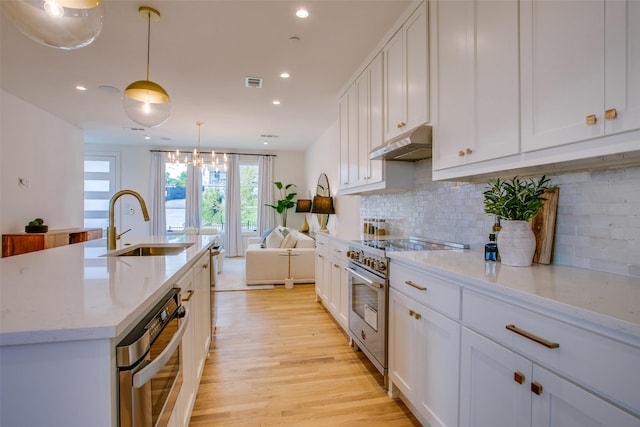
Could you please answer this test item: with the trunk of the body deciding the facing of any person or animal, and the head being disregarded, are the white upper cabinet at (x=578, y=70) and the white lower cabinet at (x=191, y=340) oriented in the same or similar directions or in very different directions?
very different directions

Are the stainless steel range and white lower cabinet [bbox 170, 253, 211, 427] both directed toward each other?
yes

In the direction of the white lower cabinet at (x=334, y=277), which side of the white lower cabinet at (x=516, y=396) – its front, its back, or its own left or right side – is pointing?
right

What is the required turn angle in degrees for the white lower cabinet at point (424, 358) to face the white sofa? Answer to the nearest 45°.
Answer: approximately 90° to its right

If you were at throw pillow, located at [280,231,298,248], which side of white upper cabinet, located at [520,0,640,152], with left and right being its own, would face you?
right

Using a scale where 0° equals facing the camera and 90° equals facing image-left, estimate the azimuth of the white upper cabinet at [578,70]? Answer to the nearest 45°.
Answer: approximately 45°

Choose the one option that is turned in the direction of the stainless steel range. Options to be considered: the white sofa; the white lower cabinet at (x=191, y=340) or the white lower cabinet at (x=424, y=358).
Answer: the white lower cabinet at (x=191, y=340)

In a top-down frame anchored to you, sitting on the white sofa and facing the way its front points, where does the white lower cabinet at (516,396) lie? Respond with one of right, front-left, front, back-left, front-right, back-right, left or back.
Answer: left

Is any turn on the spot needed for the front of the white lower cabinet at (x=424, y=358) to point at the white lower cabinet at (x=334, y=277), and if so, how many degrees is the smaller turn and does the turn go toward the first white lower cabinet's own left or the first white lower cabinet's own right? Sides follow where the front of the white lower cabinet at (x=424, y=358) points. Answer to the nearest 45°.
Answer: approximately 90° to the first white lower cabinet's own right

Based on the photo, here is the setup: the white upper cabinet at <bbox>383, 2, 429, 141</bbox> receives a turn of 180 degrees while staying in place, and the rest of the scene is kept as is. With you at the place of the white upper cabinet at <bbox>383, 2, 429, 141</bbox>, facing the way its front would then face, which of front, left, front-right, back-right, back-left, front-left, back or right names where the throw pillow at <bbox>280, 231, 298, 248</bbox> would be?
left
